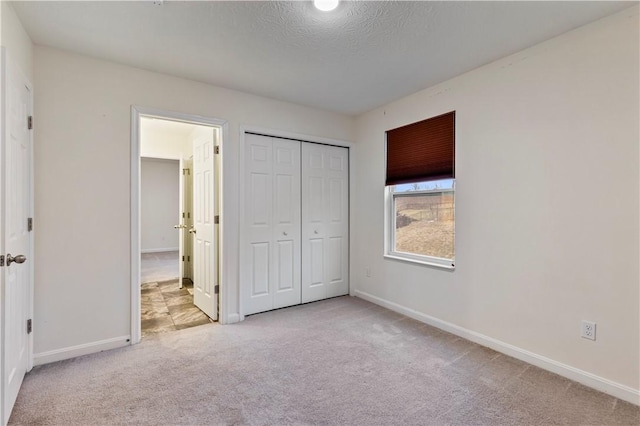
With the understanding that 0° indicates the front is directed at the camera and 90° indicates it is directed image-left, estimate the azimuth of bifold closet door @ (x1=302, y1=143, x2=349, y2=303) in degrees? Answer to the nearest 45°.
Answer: approximately 315°

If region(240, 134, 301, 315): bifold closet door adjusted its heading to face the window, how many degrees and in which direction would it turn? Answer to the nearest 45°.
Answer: approximately 45° to its left

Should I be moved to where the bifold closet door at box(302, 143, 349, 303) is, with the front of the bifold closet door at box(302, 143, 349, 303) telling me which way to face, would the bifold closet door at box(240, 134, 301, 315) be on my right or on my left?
on my right

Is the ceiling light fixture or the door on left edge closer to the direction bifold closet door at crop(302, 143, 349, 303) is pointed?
the ceiling light fixture

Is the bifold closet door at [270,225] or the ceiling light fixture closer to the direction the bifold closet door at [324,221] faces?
the ceiling light fixture

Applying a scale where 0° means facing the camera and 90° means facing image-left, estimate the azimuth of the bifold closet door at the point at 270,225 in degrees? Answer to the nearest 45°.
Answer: approximately 315°

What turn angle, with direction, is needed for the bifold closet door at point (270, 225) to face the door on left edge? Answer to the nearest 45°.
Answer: approximately 90° to its right

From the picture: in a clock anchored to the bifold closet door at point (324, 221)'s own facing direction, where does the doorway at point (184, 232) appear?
The doorway is roughly at 4 o'clock from the bifold closet door.
